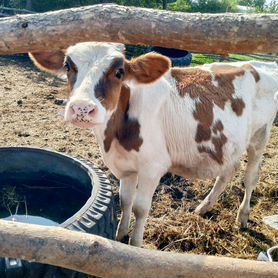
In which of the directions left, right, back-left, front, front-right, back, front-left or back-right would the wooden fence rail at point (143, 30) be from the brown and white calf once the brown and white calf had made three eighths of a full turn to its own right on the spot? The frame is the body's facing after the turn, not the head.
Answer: back

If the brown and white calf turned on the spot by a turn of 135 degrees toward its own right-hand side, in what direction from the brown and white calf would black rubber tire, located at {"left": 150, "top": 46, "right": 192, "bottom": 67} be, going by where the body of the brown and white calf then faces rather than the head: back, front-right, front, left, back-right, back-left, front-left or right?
front

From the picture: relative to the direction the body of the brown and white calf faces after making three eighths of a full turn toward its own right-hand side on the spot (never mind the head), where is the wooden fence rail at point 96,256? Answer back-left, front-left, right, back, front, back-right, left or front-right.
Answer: back

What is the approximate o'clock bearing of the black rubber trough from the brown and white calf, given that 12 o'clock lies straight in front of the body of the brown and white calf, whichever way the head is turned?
The black rubber trough is roughly at 1 o'clock from the brown and white calf.

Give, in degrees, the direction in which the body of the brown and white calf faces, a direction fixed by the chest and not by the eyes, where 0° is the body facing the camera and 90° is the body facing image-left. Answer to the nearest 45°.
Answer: approximately 45°
